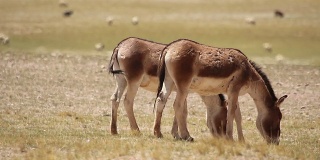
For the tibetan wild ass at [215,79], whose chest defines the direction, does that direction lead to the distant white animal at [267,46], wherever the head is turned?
no

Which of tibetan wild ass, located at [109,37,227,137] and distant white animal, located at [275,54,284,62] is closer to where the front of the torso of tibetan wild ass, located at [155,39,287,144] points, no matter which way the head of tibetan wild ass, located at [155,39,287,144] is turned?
the distant white animal

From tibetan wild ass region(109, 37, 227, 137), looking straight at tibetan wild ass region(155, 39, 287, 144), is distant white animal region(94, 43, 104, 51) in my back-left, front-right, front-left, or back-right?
back-left

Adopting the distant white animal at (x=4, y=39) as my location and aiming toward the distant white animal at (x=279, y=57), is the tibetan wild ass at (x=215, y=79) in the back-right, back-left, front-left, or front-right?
front-right

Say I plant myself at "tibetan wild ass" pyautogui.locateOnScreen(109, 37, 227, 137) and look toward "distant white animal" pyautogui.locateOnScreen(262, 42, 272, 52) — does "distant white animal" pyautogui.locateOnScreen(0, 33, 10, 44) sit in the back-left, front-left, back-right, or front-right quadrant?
front-left

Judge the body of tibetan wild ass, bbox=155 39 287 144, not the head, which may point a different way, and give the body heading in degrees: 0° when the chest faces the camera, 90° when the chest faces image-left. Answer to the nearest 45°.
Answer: approximately 270°

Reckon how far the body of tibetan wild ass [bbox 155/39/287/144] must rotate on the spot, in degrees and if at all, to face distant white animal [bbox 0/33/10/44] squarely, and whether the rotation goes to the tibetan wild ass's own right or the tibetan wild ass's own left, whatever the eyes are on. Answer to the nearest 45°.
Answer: approximately 135° to the tibetan wild ass's own left

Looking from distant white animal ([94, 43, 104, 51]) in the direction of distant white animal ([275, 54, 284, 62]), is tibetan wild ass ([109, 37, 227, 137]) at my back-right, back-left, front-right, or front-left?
front-right

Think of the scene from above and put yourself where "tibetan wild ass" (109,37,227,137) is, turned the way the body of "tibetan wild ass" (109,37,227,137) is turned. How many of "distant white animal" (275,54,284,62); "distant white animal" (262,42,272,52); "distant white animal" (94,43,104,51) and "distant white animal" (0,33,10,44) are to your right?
0

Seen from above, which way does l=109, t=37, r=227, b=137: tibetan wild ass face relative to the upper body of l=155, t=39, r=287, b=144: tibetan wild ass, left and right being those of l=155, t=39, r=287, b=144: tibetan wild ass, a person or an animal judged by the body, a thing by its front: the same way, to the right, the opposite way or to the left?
the same way

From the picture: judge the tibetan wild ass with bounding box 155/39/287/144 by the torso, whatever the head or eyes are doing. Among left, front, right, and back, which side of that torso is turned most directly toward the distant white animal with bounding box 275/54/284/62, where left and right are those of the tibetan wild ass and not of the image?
left

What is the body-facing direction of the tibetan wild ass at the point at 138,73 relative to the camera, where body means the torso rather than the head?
to the viewer's right

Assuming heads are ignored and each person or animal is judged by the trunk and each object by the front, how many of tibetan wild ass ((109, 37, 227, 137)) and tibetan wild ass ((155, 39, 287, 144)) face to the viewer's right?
2

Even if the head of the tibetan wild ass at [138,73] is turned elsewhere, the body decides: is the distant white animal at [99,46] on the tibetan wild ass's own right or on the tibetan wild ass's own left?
on the tibetan wild ass's own left

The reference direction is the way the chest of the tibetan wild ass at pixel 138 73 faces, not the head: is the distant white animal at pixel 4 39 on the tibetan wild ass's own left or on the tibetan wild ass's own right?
on the tibetan wild ass's own left
